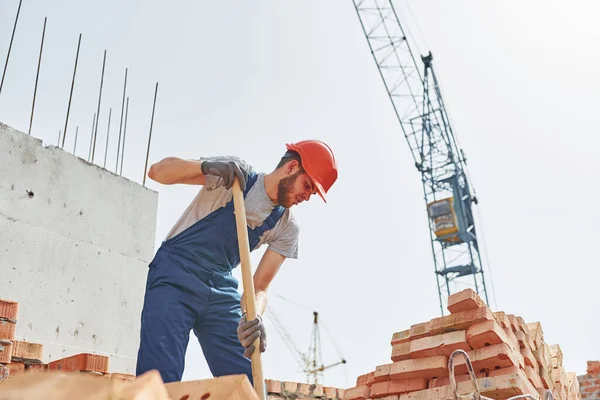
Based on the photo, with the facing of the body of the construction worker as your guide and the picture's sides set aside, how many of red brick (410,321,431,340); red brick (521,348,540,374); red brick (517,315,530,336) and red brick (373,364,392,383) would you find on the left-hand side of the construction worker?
4

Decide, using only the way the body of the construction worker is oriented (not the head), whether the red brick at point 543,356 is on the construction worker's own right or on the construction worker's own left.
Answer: on the construction worker's own left

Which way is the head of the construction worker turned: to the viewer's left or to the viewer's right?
to the viewer's right

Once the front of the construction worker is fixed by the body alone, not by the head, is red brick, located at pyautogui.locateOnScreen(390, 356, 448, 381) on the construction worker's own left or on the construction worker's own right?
on the construction worker's own left

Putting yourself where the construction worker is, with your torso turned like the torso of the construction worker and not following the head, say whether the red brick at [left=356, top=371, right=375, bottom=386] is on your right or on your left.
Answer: on your left

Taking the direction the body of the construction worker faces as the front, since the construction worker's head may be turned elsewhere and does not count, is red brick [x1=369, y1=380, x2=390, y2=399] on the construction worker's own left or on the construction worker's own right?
on the construction worker's own left

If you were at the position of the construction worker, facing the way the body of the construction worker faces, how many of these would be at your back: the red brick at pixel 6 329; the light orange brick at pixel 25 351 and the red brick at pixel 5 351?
3

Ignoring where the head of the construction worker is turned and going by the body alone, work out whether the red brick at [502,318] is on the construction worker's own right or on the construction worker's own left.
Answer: on the construction worker's own left

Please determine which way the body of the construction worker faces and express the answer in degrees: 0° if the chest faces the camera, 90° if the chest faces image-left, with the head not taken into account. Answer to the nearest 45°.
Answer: approximately 315°
